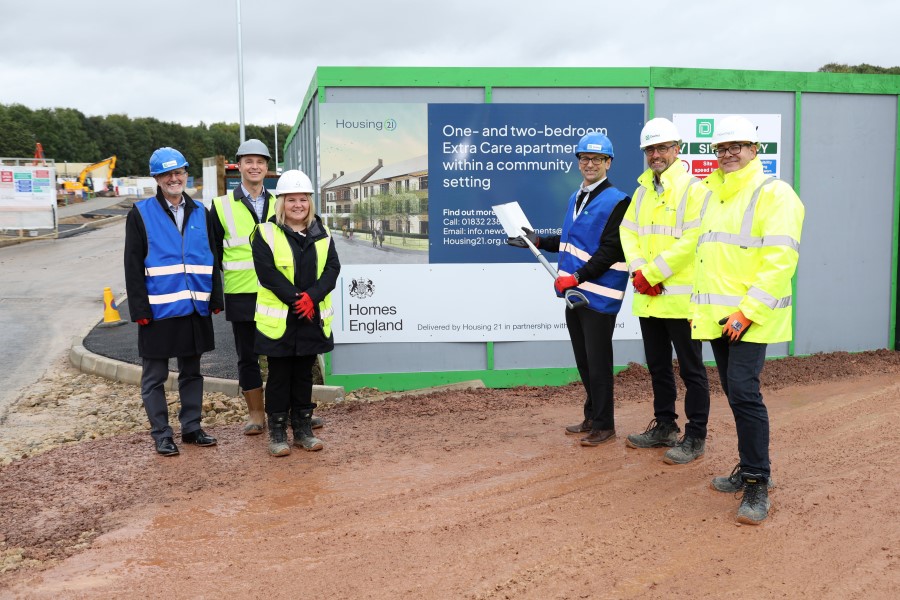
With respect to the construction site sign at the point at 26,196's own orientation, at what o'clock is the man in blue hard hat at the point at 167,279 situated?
The man in blue hard hat is roughly at 12 o'clock from the construction site sign.

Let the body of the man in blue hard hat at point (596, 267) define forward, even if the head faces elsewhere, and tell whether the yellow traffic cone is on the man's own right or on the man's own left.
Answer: on the man's own right

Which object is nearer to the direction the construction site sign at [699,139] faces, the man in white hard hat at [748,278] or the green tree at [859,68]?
the man in white hard hat

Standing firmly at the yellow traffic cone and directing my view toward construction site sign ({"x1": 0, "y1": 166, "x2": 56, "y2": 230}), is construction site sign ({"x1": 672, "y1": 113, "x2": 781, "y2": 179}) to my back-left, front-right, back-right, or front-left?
back-right

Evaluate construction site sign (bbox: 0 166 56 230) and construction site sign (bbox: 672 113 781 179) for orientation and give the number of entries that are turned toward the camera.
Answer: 2

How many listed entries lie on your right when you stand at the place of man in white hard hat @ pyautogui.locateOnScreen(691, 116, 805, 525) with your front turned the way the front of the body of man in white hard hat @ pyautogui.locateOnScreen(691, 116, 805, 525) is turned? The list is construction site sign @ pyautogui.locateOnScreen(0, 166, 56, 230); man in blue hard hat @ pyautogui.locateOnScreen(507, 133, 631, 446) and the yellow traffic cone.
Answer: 3

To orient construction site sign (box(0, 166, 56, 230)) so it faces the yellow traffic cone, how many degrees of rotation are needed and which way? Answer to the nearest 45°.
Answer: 0° — it already faces it

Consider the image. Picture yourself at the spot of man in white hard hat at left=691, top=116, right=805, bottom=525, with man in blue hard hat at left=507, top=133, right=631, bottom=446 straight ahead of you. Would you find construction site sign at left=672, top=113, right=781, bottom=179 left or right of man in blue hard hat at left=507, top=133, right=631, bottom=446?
right
